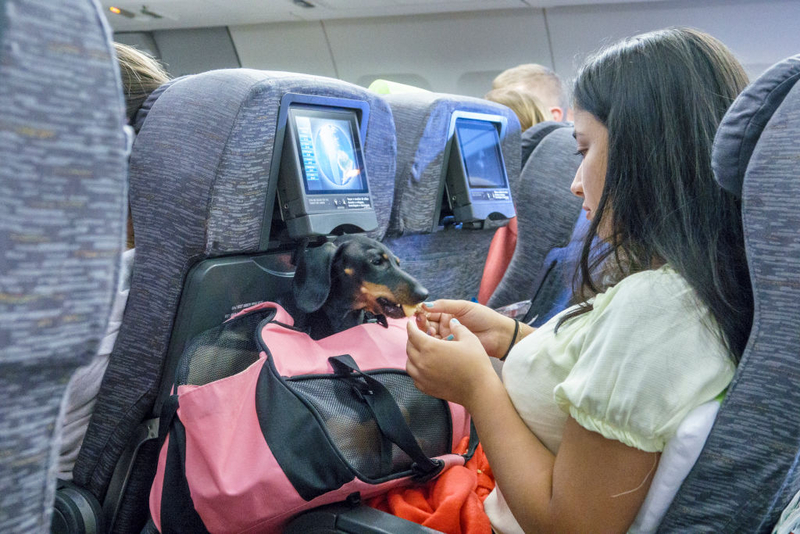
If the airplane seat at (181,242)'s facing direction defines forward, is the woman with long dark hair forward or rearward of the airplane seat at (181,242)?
rearward

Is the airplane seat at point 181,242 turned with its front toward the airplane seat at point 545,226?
no

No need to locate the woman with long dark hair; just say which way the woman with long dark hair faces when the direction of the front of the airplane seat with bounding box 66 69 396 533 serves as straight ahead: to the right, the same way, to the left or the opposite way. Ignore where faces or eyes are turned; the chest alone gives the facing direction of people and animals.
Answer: the same way

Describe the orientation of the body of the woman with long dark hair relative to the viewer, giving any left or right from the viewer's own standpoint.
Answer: facing to the left of the viewer

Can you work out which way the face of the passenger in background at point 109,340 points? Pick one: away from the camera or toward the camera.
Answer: away from the camera

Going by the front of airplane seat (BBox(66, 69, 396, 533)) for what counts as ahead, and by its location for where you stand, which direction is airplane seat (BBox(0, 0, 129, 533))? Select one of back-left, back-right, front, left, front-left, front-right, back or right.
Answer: back-left

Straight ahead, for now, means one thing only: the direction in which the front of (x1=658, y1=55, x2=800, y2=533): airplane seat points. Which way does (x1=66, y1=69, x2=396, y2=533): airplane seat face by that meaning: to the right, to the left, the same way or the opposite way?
the same way

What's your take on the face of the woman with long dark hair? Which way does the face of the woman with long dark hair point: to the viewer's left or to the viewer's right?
to the viewer's left

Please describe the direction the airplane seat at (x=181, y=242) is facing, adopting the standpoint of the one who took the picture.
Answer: facing away from the viewer and to the left of the viewer
